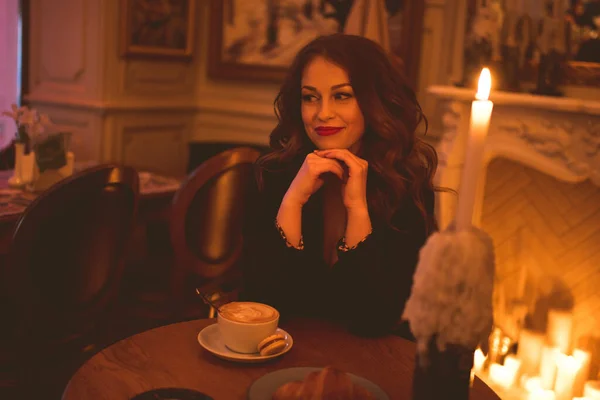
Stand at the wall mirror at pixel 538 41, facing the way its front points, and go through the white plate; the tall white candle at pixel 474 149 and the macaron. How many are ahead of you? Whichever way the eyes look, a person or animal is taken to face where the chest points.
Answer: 3

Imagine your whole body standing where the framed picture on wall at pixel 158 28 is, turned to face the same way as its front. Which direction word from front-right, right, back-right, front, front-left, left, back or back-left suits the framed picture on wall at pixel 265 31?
left

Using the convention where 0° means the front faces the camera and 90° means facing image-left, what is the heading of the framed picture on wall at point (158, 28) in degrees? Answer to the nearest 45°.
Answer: approximately 0°

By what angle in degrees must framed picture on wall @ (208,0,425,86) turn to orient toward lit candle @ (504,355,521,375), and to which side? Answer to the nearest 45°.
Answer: approximately 45° to its left

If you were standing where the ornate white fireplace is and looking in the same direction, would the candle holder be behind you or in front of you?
in front
